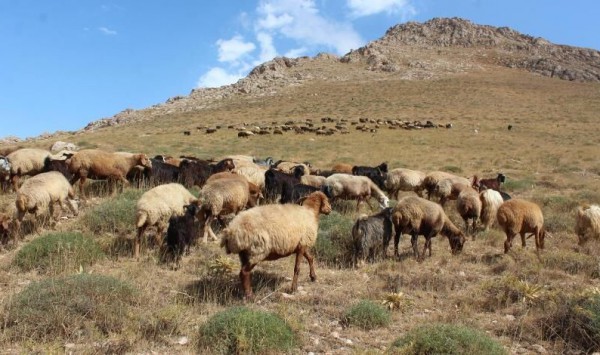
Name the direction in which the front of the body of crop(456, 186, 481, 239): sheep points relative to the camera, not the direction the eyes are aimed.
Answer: away from the camera

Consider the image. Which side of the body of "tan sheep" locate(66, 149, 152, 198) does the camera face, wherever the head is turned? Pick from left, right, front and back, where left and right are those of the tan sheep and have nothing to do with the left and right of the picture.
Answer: right

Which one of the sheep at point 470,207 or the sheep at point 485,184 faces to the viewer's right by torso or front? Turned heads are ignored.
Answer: the sheep at point 485,184

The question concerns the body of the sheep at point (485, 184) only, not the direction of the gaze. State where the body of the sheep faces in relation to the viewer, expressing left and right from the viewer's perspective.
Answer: facing to the right of the viewer

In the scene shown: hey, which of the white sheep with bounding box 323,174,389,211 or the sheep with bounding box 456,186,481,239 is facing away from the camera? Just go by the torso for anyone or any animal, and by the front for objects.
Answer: the sheep

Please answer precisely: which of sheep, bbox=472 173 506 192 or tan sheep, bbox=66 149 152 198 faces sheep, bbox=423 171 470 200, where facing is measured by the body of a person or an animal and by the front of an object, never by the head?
the tan sheep

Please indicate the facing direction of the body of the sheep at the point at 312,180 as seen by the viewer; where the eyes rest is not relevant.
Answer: to the viewer's right

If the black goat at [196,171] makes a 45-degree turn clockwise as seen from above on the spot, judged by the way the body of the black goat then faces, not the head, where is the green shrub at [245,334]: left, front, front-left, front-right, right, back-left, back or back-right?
front-right
